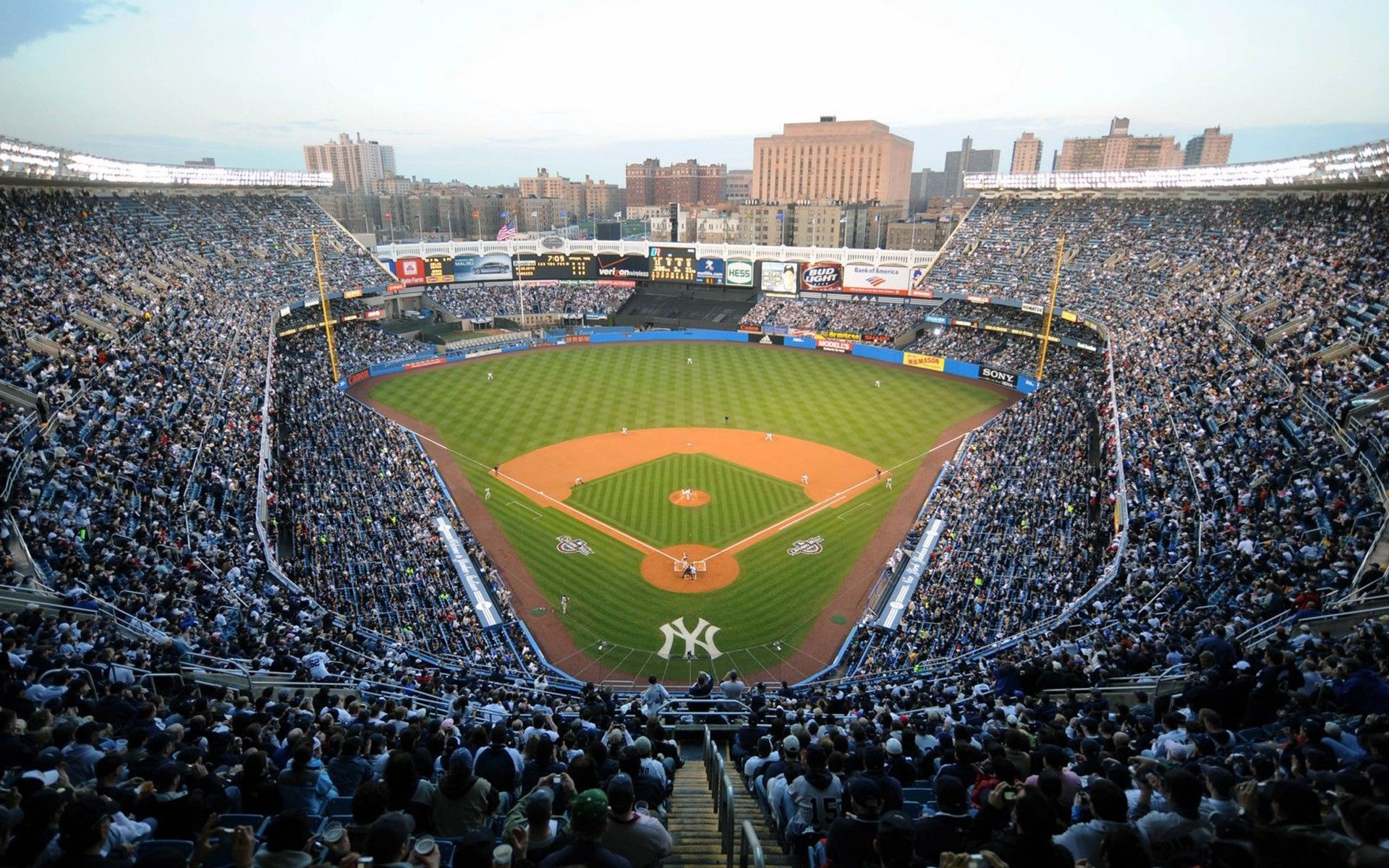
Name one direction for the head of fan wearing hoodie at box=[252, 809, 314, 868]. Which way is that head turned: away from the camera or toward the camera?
away from the camera

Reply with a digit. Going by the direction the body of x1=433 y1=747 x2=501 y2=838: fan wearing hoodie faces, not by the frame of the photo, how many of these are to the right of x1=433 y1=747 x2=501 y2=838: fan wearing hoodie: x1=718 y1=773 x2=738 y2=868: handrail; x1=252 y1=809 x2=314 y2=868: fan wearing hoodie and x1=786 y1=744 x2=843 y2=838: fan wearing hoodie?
2

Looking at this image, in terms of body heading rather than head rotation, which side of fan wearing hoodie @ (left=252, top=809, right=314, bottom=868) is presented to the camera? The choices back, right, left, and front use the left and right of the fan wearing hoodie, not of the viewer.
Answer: back

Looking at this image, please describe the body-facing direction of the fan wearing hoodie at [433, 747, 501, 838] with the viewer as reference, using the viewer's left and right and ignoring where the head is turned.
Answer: facing away from the viewer

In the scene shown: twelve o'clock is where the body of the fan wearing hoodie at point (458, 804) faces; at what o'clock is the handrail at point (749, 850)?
The handrail is roughly at 4 o'clock from the fan wearing hoodie.

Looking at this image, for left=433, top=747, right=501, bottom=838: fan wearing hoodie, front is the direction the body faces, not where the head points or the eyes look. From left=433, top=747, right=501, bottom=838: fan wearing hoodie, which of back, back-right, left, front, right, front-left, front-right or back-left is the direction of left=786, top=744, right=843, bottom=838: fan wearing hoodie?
right

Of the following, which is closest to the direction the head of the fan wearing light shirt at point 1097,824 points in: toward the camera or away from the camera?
away from the camera

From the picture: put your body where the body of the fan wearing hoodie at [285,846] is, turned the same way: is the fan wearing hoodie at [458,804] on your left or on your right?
on your right

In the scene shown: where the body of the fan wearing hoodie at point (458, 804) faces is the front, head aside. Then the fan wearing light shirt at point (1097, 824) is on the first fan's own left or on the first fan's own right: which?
on the first fan's own right

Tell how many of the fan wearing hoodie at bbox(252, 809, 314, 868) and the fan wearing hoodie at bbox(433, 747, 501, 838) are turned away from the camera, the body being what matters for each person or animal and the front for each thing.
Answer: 2

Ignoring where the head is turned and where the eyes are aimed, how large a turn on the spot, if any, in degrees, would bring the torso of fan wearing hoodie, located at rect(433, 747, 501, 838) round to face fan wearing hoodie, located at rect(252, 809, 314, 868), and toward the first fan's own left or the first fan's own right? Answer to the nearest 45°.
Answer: approximately 135° to the first fan's own left

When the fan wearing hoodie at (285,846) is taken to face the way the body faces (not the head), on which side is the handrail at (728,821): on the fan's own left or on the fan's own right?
on the fan's own right

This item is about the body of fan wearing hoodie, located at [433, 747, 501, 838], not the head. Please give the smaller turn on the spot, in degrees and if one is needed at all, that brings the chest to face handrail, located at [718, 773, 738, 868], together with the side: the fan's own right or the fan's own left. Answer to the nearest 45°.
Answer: approximately 90° to the fan's own right
